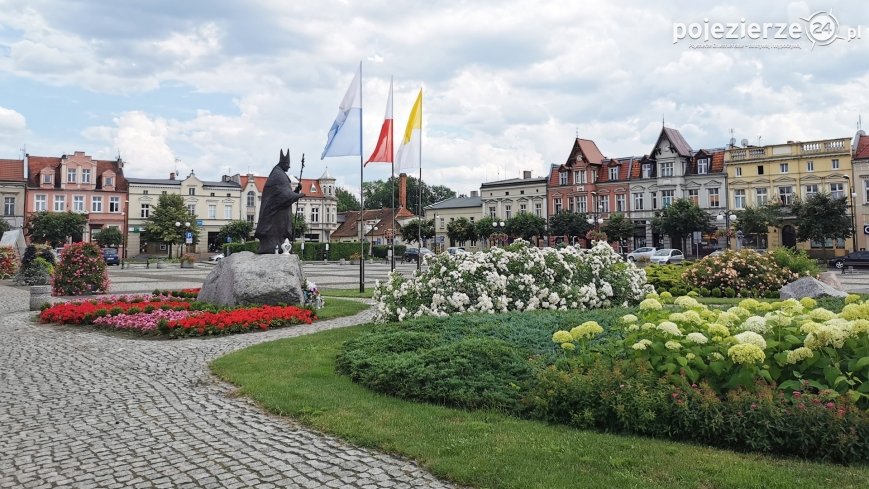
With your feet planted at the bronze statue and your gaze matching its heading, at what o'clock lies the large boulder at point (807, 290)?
The large boulder is roughly at 1 o'clock from the bronze statue.

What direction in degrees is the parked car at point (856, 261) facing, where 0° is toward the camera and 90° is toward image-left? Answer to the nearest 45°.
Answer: approximately 90°

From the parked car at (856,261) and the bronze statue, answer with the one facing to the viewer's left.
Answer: the parked car

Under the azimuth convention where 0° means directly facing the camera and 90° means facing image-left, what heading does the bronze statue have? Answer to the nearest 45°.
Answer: approximately 270°

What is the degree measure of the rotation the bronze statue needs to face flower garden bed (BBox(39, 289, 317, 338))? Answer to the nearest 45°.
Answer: approximately 135° to its right

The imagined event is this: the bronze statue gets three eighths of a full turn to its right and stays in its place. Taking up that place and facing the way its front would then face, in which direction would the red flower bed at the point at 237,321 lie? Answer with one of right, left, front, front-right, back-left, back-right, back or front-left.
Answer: front-left

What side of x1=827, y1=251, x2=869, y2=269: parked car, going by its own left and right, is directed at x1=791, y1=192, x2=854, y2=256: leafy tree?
right

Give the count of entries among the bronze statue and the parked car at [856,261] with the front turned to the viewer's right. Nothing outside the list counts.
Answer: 1
